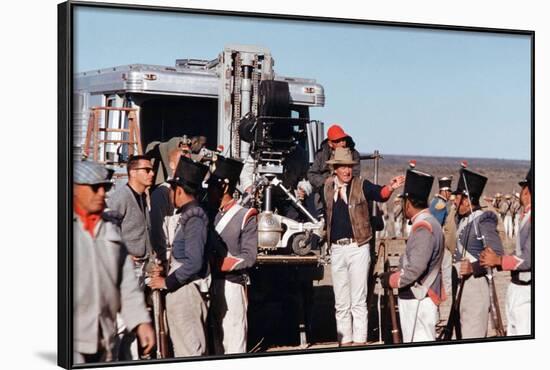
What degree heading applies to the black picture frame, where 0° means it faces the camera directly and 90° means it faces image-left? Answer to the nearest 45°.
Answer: approximately 315°
